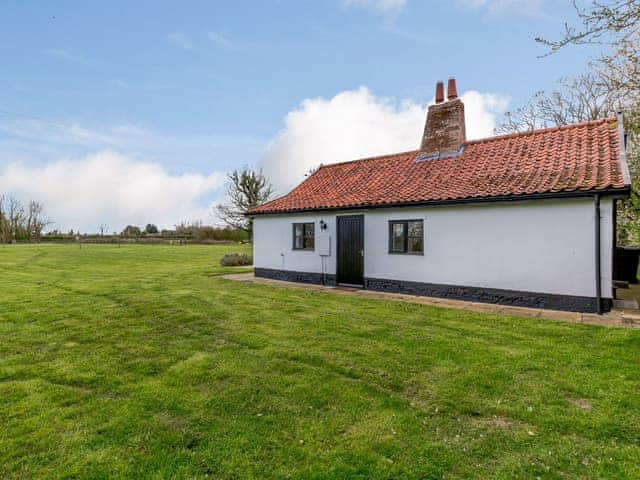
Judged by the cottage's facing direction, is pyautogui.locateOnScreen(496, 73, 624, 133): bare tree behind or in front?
behind

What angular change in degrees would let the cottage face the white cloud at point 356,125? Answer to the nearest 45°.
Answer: approximately 90° to its right

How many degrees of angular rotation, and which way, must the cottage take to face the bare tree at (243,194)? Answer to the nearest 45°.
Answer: approximately 90° to its right

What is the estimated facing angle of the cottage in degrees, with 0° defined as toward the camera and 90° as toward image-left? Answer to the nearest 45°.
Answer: approximately 45°

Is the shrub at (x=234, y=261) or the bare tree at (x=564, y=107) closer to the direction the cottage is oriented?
the shrub

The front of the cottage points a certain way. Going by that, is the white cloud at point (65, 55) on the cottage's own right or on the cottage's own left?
on the cottage's own right

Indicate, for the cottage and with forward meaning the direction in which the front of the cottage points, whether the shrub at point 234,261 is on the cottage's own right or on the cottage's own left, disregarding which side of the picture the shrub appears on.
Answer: on the cottage's own right
